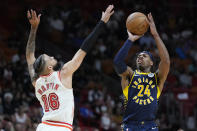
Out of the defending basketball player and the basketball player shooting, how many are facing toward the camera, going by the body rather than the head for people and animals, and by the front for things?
1

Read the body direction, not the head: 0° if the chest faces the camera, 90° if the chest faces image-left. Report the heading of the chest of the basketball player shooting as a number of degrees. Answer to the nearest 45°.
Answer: approximately 0°

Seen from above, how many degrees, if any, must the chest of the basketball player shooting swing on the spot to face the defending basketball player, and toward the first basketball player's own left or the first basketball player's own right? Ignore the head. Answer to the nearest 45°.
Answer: approximately 45° to the first basketball player's own right

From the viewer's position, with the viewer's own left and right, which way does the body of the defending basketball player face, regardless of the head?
facing away from the viewer and to the right of the viewer

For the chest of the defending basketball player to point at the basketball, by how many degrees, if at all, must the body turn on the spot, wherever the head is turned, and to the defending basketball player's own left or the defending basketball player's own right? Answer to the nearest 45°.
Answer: approximately 45° to the defending basketball player's own right
